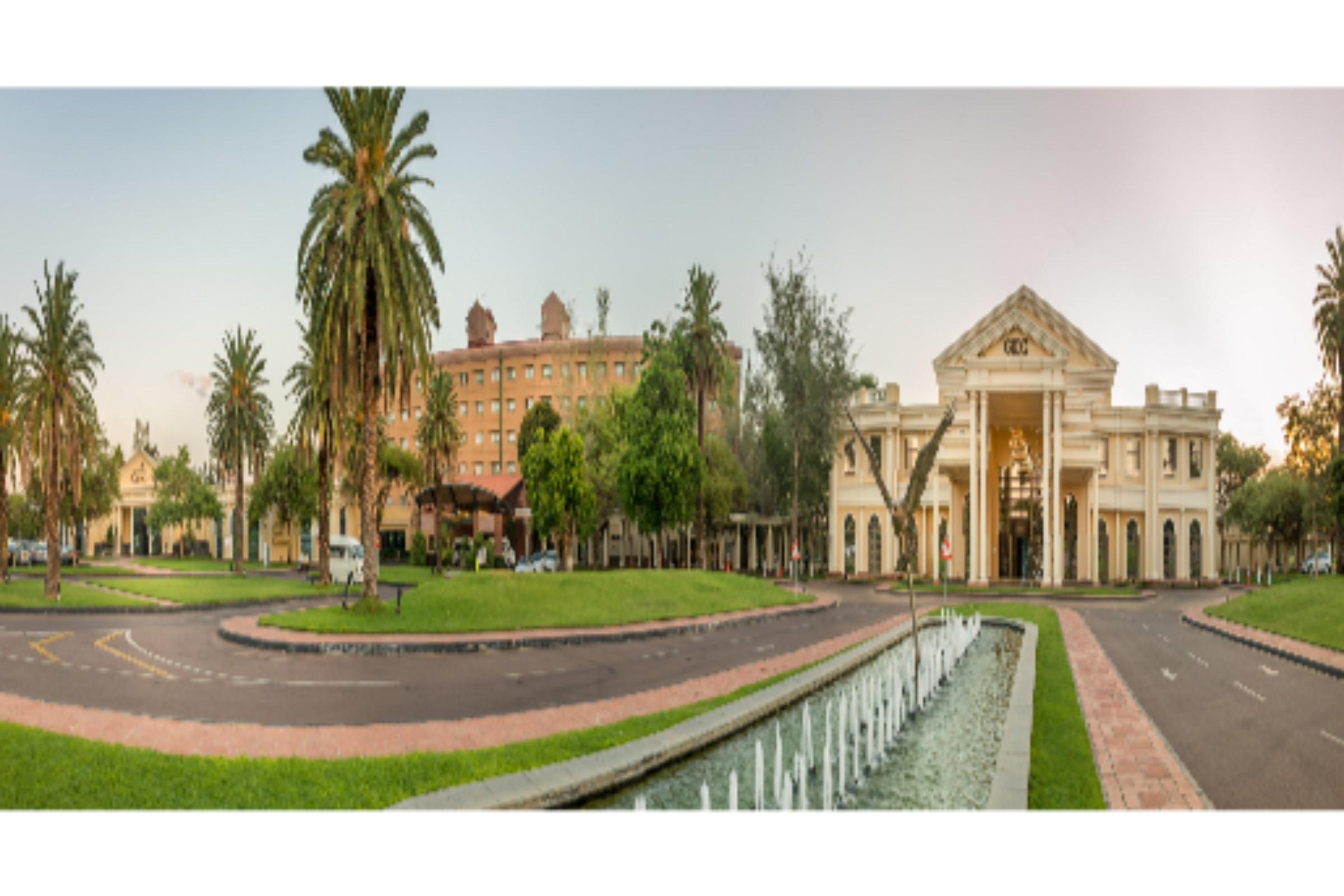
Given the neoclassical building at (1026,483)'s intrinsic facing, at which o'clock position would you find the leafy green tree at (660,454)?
The leafy green tree is roughly at 2 o'clock from the neoclassical building.

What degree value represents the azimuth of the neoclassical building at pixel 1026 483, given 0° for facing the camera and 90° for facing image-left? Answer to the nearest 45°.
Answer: approximately 0°

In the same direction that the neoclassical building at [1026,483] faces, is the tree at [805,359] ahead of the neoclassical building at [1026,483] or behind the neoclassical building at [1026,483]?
ahead

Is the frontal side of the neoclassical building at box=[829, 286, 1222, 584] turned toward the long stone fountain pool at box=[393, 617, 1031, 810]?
yes

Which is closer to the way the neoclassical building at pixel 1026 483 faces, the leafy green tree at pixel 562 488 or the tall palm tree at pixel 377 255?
the tall palm tree

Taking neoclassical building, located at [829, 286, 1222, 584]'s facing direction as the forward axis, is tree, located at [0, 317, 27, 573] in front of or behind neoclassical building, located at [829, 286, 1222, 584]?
in front

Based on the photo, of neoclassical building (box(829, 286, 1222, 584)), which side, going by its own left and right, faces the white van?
right
